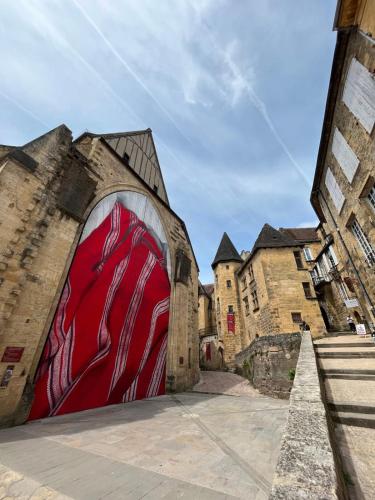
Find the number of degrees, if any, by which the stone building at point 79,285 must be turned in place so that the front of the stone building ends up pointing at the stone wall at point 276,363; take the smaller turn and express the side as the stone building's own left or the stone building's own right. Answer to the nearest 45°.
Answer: approximately 45° to the stone building's own left

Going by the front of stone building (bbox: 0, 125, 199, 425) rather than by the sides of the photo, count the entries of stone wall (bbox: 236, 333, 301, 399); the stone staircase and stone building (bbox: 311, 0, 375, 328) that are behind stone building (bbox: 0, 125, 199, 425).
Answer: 0

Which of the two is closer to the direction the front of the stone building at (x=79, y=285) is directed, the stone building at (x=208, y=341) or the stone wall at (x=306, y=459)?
the stone wall

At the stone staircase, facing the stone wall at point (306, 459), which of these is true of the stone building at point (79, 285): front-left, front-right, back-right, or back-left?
front-right

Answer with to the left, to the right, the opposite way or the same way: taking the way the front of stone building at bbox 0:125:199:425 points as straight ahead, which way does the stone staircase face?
to the right

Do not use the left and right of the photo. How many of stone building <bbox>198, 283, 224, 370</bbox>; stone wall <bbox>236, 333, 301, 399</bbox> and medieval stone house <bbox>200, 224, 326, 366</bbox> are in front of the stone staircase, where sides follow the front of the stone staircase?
0

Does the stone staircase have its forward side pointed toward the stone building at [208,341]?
no

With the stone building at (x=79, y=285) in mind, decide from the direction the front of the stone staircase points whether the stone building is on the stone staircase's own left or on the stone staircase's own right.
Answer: on the stone staircase's own right

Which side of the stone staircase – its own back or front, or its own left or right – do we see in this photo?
front

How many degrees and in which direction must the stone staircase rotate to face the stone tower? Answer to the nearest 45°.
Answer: approximately 135° to its right

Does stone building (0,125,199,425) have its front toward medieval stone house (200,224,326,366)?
no

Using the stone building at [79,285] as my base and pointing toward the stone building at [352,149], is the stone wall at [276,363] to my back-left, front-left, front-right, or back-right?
front-left

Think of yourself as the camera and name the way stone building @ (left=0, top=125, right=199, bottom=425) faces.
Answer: facing the viewer and to the right of the viewer

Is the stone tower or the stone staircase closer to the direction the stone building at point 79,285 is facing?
the stone staircase

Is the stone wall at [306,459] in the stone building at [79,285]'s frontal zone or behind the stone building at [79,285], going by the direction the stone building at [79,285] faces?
frontal zone
